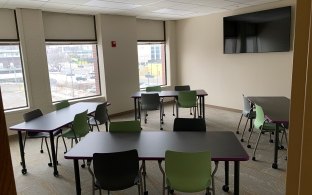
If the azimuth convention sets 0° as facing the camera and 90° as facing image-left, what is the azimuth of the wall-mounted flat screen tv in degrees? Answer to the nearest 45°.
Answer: approximately 45°

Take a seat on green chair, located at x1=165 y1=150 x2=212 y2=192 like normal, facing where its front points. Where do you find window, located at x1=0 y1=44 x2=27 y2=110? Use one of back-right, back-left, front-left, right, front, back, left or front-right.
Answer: front-left

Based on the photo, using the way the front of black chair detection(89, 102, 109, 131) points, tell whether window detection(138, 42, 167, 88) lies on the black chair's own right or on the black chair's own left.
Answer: on the black chair's own right

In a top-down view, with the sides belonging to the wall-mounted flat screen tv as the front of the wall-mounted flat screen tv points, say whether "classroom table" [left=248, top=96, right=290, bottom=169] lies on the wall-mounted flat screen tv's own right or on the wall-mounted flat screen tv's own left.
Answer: on the wall-mounted flat screen tv's own left

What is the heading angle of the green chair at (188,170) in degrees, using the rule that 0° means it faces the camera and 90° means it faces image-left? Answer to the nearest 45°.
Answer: approximately 180°

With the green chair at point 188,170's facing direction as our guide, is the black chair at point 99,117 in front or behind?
in front

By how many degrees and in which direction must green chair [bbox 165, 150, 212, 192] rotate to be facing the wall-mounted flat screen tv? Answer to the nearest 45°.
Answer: approximately 45° to its right

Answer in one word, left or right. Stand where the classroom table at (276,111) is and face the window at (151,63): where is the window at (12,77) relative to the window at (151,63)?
left

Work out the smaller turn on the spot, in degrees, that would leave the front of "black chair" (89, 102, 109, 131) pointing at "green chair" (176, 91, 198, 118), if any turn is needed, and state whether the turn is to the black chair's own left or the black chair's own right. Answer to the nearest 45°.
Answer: approximately 135° to the black chair's own right

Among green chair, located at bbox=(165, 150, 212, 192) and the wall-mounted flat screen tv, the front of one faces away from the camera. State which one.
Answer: the green chair

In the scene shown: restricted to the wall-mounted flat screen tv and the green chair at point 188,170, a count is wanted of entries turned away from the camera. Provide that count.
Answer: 1
